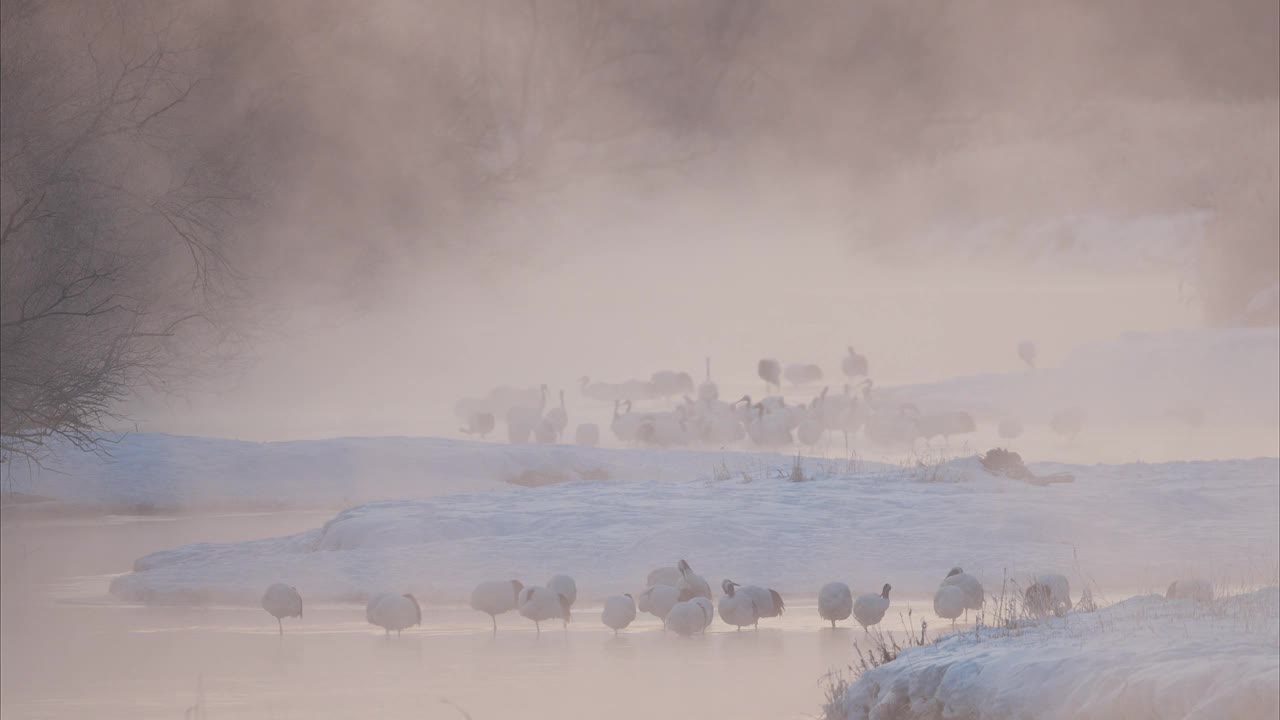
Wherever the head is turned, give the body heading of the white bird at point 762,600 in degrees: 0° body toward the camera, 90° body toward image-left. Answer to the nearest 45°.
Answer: approximately 90°

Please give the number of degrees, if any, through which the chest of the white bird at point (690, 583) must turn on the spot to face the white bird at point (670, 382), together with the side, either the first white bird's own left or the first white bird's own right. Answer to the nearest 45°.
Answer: approximately 90° to the first white bird's own right

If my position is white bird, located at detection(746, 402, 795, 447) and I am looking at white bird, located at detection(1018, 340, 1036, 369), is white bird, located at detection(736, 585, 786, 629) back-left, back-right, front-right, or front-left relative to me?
back-right

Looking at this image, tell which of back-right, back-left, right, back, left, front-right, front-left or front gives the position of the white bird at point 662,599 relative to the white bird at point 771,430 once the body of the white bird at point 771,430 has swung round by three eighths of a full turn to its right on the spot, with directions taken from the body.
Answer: back-right

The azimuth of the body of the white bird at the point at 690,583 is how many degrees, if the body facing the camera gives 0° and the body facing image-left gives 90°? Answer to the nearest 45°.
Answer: approximately 90°

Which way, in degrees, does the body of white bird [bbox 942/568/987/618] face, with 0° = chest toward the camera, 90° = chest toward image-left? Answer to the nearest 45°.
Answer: approximately 90°
